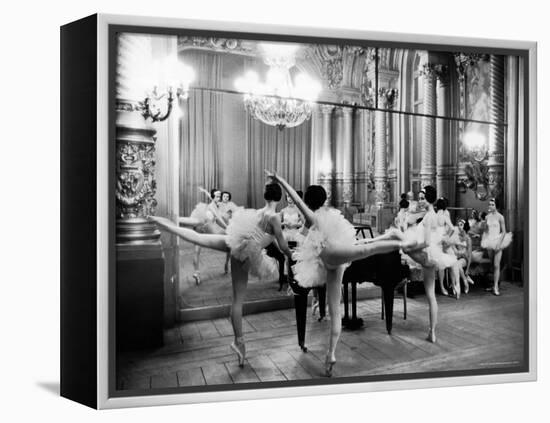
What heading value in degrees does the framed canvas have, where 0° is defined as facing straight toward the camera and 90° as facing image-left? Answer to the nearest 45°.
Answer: approximately 315°
